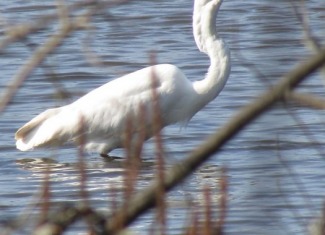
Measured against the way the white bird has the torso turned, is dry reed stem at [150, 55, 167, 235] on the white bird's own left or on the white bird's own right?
on the white bird's own right

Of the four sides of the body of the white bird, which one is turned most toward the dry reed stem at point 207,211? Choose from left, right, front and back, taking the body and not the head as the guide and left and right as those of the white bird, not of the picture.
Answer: right

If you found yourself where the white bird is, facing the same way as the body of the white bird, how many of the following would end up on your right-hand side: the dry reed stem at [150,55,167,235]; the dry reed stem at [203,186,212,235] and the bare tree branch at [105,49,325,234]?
3

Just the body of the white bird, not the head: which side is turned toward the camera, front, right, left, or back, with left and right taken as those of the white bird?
right

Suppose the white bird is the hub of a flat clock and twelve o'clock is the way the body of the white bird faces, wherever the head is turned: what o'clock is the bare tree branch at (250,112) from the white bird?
The bare tree branch is roughly at 3 o'clock from the white bird.
